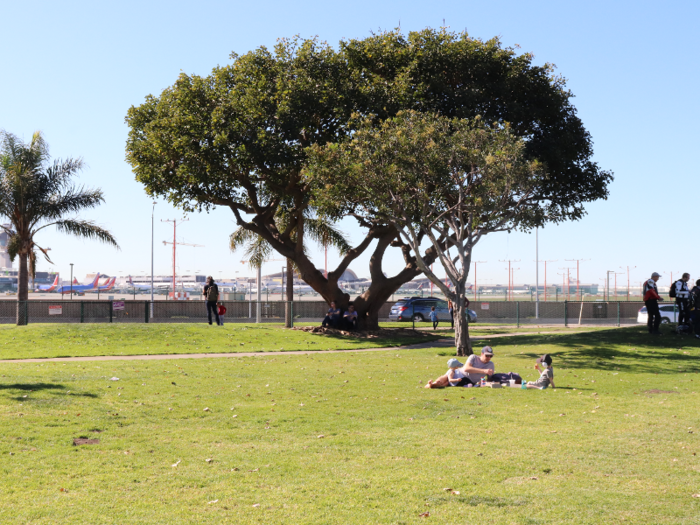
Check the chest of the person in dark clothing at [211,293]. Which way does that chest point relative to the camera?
away from the camera

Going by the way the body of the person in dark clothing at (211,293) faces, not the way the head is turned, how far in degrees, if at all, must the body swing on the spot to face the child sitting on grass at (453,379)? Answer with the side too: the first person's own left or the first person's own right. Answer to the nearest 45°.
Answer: approximately 180°

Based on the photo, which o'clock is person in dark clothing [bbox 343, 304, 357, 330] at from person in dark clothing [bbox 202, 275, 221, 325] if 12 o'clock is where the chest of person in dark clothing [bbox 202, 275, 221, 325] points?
person in dark clothing [bbox 343, 304, 357, 330] is roughly at 3 o'clock from person in dark clothing [bbox 202, 275, 221, 325].

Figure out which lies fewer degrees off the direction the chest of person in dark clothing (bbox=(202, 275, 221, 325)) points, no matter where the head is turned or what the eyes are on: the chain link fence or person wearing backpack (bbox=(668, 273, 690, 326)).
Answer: the chain link fence

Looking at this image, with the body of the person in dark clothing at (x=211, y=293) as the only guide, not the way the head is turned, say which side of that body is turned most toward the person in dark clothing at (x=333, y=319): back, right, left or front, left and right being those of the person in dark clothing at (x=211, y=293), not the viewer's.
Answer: right

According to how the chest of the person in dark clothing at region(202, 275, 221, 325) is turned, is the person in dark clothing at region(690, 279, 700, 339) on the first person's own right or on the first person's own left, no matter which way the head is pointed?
on the first person's own right

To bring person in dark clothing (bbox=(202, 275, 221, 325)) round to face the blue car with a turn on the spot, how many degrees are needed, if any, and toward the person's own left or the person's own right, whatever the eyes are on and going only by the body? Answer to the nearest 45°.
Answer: approximately 45° to the person's own right

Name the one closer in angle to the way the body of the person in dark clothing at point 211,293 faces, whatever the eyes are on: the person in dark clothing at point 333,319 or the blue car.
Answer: the blue car
